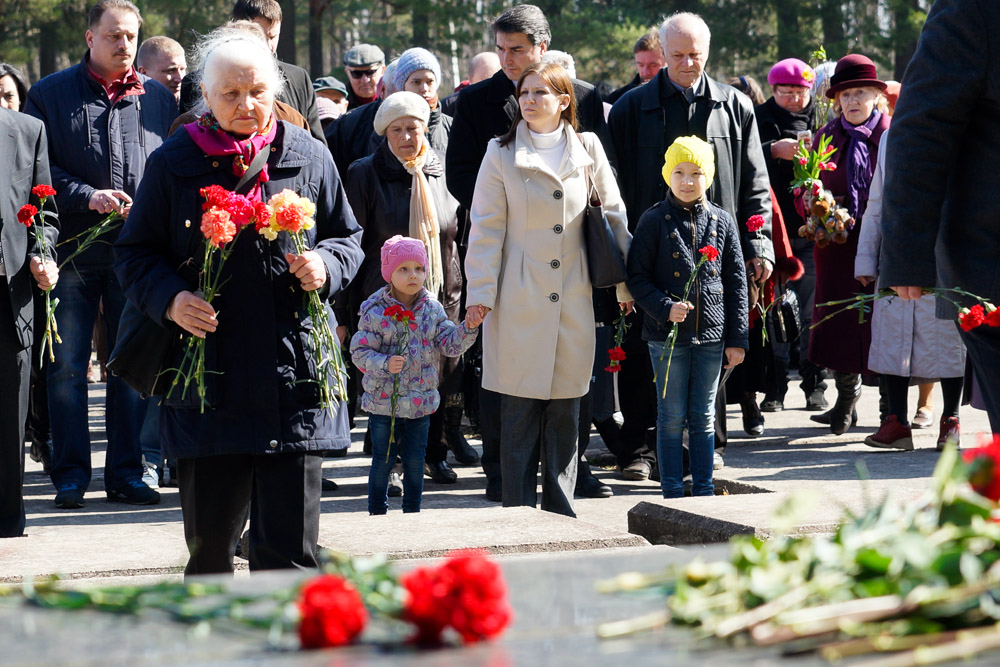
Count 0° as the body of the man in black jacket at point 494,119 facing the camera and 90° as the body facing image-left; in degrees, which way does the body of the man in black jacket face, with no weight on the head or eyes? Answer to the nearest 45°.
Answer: approximately 0°

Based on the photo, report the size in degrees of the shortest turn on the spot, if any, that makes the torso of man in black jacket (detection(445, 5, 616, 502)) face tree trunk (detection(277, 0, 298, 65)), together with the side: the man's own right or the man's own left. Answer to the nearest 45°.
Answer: approximately 180°

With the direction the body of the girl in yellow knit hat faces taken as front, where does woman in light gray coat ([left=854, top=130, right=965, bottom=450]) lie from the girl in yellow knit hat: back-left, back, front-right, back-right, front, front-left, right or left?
back-left

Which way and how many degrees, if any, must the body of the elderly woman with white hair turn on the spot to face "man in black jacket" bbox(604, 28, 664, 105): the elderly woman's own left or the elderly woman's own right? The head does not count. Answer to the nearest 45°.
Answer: approximately 135° to the elderly woman's own left

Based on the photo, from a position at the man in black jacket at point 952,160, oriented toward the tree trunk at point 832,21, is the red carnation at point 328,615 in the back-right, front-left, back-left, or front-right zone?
back-left

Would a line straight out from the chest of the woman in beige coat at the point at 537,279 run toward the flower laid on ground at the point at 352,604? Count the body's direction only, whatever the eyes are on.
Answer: yes

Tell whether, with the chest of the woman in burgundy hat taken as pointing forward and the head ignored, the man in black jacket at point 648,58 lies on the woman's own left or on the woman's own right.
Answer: on the woman's own right
